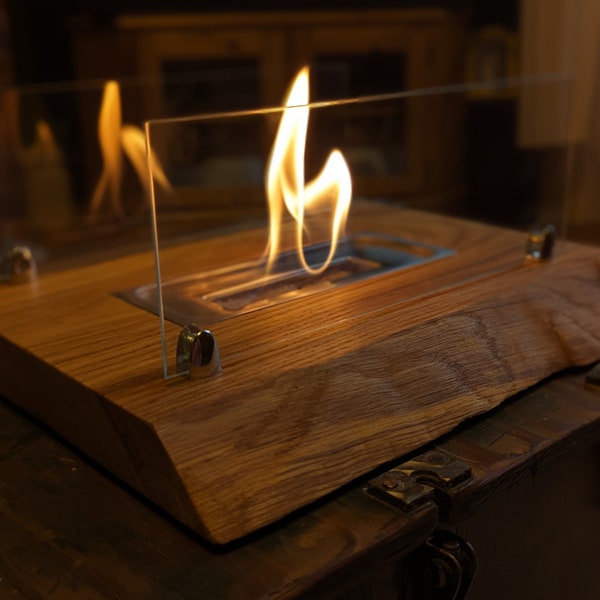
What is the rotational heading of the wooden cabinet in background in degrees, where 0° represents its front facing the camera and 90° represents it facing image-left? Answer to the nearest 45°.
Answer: approximately 0°

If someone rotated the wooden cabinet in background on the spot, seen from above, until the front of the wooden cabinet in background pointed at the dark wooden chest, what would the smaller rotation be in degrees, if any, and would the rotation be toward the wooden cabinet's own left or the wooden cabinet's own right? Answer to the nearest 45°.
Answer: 0° — it already faces it

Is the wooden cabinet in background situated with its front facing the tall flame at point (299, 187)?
yes

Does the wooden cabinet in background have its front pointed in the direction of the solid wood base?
yes
